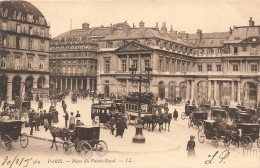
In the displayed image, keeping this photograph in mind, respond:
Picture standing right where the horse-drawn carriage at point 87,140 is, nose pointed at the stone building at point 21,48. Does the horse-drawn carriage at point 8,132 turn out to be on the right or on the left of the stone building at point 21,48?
left

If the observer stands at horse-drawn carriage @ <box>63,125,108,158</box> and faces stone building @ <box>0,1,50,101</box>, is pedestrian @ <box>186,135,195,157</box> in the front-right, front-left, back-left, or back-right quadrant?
back-right

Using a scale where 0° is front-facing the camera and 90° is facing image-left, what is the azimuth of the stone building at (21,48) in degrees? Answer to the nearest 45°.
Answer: approximately 315°

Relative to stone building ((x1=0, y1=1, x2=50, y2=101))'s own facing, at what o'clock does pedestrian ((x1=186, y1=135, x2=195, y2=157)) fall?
The pedestrian is roughly at 1 o'clock from the stone building.

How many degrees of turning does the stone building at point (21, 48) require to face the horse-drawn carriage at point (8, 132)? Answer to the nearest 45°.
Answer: approximately 45° to its right

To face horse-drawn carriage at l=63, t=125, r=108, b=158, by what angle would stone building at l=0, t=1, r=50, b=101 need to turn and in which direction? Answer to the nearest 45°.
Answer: approximately 45° to its right
